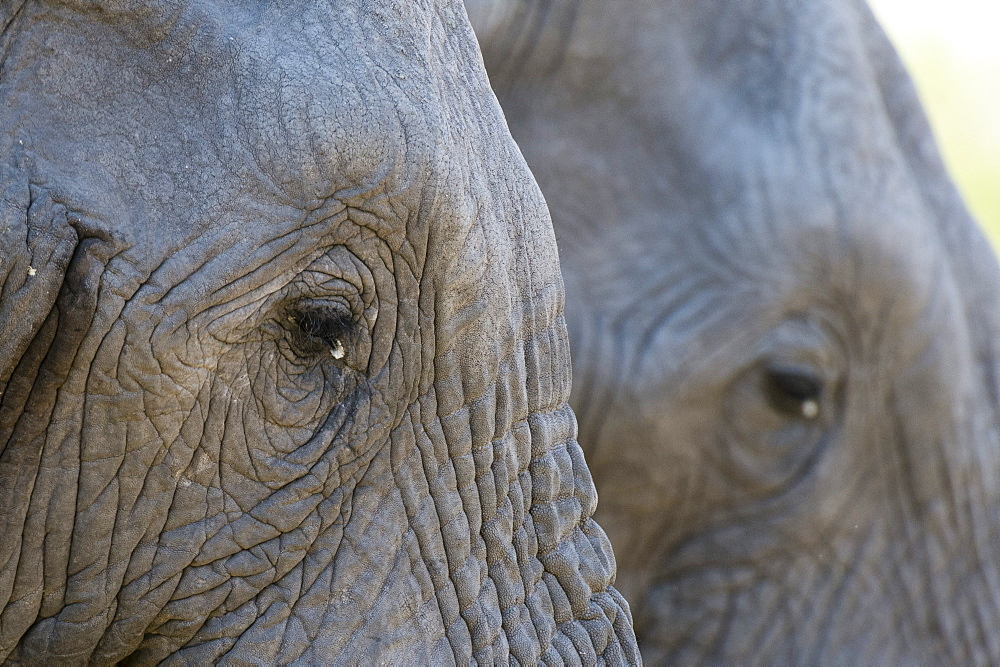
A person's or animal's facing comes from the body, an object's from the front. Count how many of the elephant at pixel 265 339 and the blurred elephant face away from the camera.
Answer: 0

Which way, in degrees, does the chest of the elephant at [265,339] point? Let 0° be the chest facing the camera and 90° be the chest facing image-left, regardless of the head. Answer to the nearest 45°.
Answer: approximately 270°

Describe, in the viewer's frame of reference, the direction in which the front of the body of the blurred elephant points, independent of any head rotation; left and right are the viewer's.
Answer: facing the viewer and to the right of the viewer

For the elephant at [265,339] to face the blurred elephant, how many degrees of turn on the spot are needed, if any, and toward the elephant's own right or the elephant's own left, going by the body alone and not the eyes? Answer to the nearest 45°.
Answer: approximately 45° to the elephant's own left
